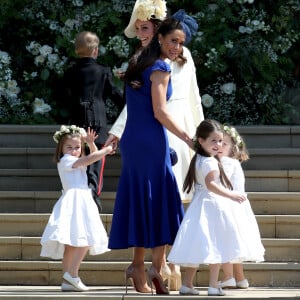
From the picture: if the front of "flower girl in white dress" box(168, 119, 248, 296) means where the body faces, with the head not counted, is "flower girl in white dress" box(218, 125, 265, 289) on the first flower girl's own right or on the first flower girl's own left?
on the first flower girl's own left

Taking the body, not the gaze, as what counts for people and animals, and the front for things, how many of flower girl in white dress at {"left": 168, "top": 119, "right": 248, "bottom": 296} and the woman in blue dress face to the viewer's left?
0
